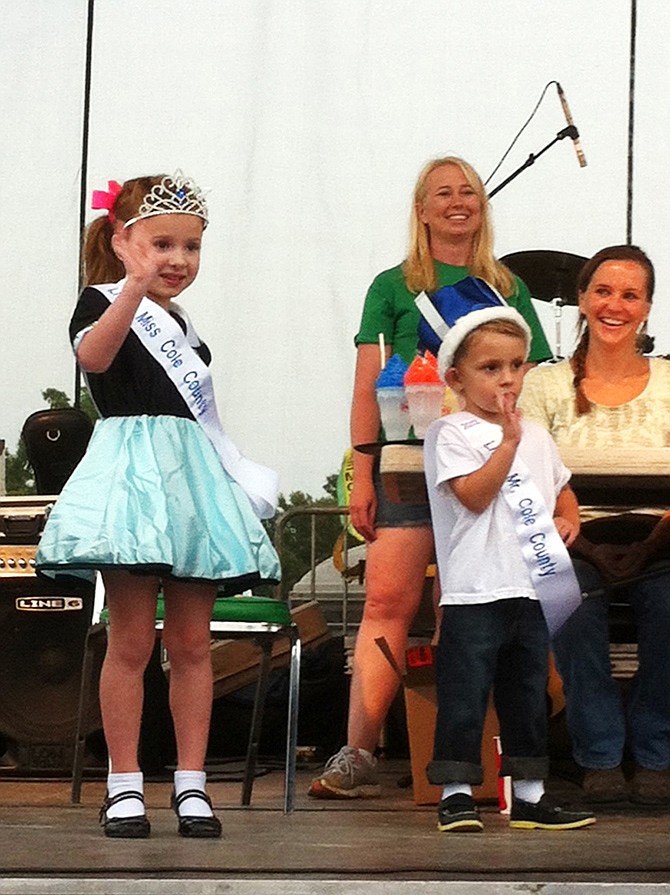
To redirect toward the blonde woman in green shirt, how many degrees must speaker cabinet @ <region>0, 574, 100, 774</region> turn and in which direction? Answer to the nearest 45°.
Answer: approximately 45° to its left

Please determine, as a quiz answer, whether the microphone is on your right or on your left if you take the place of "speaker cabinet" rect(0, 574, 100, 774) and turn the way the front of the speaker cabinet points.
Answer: on your left

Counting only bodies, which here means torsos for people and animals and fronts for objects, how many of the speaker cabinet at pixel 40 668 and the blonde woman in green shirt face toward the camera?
2

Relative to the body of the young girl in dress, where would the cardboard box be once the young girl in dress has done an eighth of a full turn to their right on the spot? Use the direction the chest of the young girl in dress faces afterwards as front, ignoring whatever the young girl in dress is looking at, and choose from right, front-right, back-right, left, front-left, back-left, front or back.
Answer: back-left

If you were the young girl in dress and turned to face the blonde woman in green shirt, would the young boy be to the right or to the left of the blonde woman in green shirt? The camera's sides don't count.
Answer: right

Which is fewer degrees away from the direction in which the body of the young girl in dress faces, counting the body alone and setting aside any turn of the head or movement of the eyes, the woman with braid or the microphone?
the woman with braid

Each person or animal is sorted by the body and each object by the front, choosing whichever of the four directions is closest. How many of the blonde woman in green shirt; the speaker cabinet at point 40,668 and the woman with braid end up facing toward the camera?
3

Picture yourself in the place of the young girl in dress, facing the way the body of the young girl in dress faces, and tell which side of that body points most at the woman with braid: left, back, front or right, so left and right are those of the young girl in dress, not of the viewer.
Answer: left
